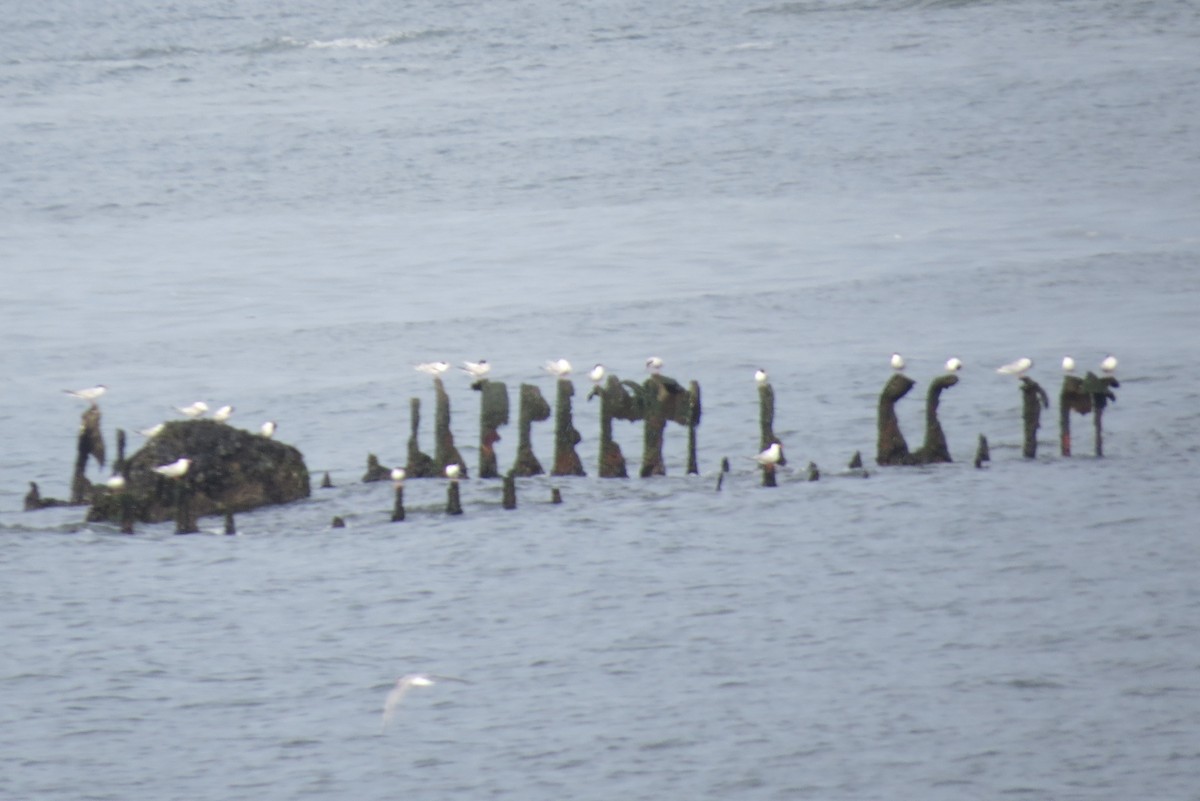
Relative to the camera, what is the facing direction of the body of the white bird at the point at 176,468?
to the viewer's right

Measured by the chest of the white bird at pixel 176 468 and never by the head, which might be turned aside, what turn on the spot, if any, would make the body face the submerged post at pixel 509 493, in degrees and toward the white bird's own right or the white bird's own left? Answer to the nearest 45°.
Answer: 0° — it already faces it

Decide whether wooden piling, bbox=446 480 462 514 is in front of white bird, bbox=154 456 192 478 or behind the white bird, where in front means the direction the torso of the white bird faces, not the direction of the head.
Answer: in front

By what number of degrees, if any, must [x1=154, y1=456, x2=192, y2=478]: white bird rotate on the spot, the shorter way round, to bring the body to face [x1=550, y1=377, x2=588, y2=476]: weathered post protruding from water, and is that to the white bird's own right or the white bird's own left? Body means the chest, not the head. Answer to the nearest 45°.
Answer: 0° — it already faces it

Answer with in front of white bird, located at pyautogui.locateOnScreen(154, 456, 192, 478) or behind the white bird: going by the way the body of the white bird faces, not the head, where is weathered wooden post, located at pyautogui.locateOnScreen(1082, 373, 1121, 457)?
in front
